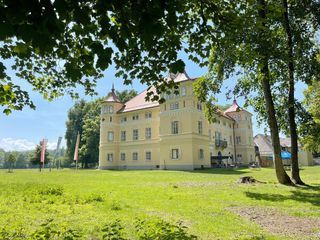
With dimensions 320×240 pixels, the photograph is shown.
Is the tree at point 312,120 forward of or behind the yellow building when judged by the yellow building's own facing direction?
forward
